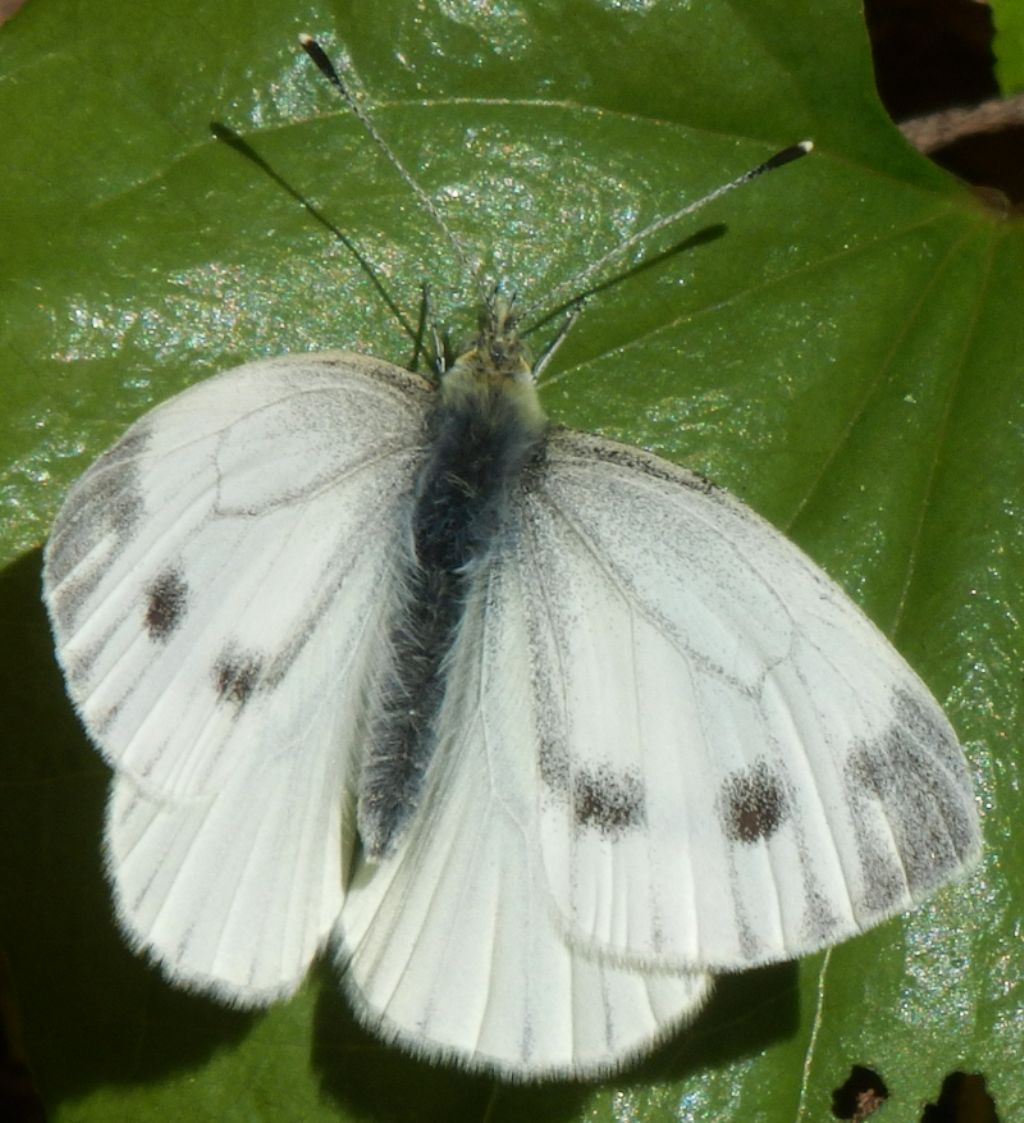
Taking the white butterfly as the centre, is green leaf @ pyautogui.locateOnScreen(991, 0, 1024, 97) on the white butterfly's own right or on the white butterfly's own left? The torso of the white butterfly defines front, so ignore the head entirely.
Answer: on the white butterfly's own right

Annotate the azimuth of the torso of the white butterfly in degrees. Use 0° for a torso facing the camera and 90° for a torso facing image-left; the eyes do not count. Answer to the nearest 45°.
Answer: approximately 180°
